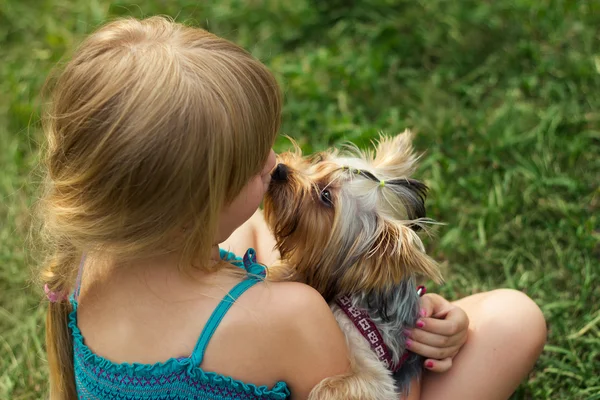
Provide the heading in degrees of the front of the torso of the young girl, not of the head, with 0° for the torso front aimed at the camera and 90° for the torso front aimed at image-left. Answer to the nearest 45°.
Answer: approximately 225°

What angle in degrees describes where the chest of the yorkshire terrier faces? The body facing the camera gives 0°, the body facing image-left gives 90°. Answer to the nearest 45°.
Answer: approximately 90°

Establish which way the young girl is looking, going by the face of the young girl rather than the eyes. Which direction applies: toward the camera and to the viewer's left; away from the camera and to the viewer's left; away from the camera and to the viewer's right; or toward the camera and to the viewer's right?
away from the camera and to the viewer's right
